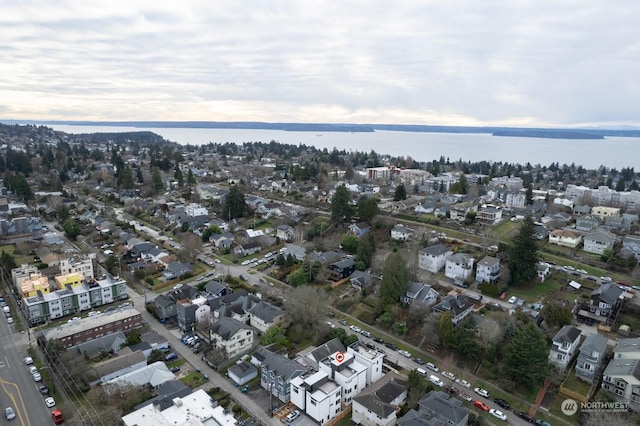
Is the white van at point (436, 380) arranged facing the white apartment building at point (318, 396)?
no

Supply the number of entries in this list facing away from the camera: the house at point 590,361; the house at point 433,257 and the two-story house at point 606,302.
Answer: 0

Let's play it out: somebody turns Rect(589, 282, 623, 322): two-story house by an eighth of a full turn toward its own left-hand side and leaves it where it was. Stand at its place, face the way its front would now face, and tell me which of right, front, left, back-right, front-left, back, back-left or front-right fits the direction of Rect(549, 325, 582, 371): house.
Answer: front

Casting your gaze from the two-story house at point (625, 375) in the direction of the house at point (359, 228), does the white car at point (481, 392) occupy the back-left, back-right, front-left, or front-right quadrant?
front-left

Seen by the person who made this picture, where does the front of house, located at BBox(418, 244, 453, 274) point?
facing the viewer and to the left of the viewer

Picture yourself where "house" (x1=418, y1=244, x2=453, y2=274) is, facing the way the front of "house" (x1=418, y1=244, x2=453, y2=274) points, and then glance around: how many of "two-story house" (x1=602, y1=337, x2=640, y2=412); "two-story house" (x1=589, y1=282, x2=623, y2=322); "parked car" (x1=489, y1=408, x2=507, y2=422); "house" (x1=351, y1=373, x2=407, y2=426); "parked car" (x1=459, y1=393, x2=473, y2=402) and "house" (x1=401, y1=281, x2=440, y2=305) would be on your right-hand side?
0

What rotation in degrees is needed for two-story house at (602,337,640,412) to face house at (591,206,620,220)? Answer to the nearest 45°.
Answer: approximately 135° to its right

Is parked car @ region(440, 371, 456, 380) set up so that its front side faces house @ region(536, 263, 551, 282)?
no

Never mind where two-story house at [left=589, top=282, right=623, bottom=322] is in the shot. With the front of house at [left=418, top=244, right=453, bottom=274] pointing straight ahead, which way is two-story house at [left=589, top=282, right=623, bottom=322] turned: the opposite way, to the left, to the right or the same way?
the same way

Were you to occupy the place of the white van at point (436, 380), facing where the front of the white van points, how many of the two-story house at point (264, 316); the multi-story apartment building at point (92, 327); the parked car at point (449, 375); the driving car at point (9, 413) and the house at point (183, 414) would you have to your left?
1

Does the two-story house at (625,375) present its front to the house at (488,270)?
no
